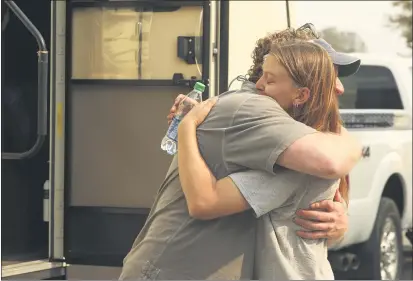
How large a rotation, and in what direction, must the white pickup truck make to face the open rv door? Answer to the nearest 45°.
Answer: approximately 180°

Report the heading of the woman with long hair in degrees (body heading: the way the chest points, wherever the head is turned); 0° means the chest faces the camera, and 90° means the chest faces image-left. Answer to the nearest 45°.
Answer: approximately 90°

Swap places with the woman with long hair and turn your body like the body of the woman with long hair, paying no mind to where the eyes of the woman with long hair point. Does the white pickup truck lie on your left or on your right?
on your right

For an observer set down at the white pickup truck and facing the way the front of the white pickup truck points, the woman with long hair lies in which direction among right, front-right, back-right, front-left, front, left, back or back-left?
back-right

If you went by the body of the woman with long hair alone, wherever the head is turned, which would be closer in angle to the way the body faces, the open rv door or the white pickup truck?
the open rv door

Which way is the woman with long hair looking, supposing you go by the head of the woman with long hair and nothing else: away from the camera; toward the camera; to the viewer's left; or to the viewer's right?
to the viewer's left
